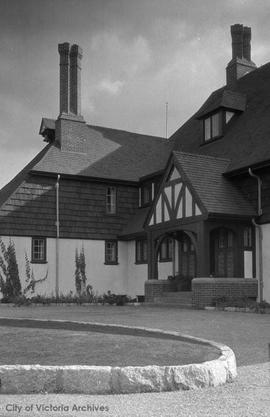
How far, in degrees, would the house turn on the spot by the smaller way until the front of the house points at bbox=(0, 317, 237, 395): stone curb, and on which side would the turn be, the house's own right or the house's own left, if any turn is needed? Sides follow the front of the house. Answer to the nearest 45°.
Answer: approximately 45° to the house's own left

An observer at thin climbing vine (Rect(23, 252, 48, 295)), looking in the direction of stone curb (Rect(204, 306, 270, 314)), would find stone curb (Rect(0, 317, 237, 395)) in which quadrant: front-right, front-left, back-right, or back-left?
front-right

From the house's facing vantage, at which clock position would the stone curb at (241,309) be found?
The stone curb is roughly at 10 o'clock from the house.

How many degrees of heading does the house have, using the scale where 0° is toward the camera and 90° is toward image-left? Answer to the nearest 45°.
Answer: approximately 45°

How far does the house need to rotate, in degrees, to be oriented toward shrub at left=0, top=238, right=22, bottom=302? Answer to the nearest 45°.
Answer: approximately 45° to its right
